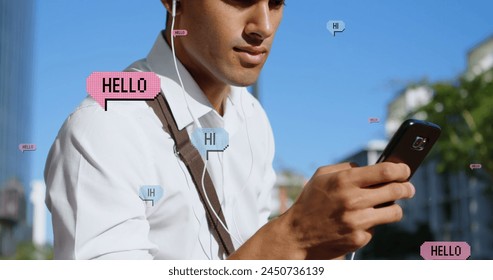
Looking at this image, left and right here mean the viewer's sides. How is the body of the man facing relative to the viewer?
facing the viewer and to the right of the viewer

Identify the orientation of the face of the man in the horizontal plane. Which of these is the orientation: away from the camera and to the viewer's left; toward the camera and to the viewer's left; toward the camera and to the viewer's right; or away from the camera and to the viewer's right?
toward the camera and to the viewer's right

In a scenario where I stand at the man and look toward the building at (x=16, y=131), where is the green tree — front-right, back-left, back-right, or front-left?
front-right

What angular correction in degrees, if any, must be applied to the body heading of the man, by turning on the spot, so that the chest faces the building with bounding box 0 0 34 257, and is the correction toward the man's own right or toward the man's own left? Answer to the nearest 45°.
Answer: approximately 180°

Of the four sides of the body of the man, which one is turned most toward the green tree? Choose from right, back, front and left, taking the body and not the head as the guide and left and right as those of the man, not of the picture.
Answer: left

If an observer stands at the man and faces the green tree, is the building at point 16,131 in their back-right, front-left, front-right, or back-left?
front-left
